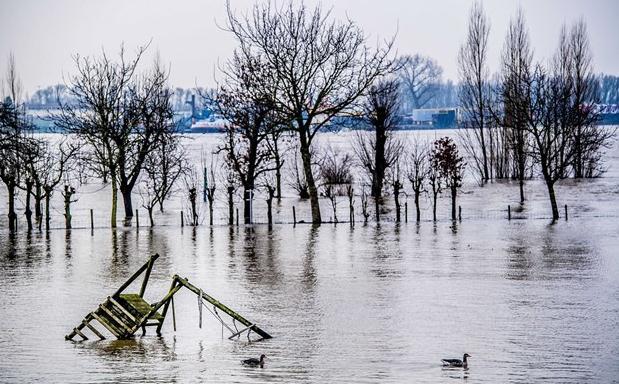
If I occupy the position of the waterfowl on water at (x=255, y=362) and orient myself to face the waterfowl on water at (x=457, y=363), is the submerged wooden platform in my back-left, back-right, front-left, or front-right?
back-left

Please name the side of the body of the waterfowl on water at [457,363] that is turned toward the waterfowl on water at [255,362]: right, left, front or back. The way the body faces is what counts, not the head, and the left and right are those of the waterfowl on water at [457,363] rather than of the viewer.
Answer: back

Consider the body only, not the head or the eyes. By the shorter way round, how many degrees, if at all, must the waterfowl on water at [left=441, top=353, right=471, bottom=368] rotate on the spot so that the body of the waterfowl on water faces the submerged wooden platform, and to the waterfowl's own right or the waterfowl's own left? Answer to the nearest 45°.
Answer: approximately 180°

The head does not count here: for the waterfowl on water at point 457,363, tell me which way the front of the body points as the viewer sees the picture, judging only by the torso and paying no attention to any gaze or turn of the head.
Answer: to the viewer's right

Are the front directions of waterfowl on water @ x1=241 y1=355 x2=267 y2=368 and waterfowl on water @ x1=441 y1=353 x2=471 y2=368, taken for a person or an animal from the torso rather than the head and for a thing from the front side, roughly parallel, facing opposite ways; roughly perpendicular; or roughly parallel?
roughly parallel
